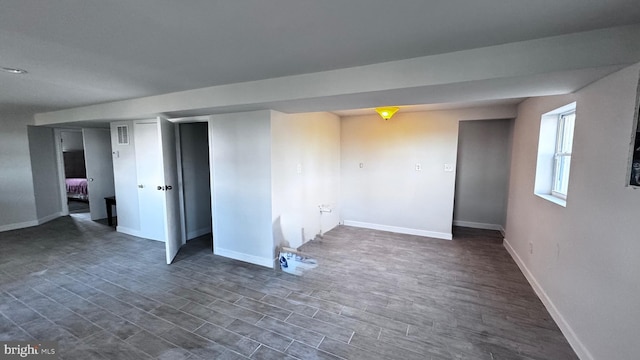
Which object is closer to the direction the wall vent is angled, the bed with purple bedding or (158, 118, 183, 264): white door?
the white door

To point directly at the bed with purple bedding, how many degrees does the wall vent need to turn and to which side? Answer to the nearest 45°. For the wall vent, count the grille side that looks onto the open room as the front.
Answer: approximately 180°

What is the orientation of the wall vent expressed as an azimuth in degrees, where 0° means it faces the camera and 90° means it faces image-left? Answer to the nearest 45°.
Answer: approximately 0°

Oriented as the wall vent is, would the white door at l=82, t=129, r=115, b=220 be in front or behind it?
behind
